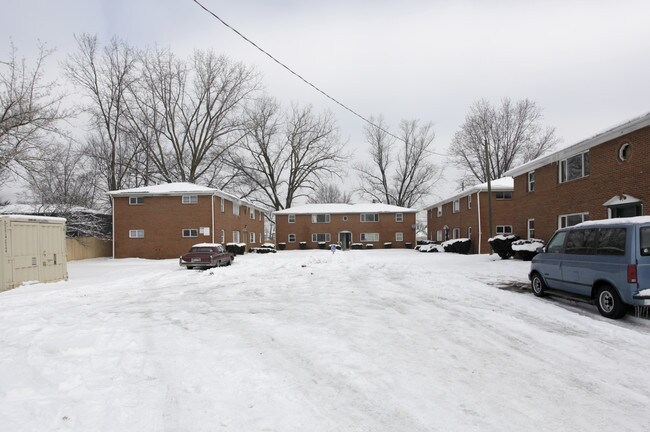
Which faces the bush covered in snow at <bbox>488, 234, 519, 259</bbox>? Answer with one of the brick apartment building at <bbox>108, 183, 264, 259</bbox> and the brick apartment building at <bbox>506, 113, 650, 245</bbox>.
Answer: the brick apartment building at <bbox>108, 183, 264, 259</bbox>

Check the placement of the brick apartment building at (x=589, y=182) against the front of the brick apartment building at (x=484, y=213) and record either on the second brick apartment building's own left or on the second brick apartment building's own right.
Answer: on the second brick apartment building's own left

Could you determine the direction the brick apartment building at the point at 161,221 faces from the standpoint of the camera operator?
facing the viewer and to the right of the viewer

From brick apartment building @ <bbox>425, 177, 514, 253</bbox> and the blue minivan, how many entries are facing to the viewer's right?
0

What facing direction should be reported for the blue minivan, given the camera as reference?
facing away from the viewer and to the left of the viewer

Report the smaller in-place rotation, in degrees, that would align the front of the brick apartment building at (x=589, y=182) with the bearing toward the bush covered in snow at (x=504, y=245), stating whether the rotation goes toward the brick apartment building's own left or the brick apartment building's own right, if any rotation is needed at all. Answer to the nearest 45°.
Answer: approximately 90° to the brick apartment building's own right

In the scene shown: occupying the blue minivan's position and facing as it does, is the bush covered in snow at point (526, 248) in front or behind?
in front

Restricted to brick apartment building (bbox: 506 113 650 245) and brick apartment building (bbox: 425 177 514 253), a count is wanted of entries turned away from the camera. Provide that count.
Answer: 0

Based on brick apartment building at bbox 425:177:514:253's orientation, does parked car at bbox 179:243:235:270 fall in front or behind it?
in front

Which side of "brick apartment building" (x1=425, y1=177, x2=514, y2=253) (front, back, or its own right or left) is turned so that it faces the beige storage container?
front

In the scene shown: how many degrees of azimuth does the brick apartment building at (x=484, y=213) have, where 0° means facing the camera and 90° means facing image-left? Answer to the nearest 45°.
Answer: approximately 45°
